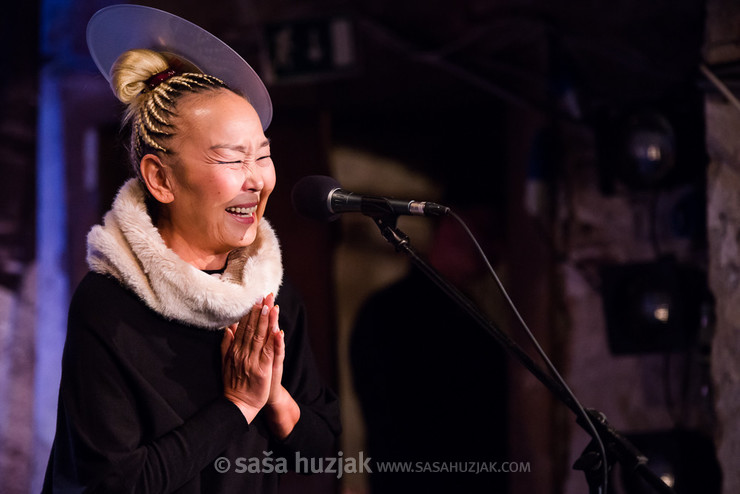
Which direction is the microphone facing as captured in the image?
to the viewer's left

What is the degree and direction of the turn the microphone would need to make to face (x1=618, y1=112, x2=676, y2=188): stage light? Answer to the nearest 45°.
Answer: approximately 135° to its right

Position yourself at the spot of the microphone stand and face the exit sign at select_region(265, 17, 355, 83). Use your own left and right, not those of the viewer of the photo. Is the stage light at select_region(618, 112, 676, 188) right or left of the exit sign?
right

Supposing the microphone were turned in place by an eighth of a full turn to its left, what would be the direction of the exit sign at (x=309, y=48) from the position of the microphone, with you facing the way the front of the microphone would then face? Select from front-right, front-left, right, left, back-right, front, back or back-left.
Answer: back-right

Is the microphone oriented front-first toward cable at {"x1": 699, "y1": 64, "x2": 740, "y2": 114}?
no

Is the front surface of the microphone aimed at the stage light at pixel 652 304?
no
